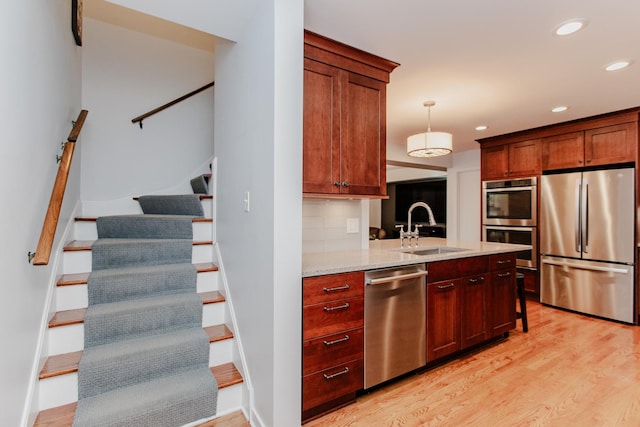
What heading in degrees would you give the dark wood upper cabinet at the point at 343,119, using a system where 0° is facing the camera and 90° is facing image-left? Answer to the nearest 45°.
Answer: approximately 315°

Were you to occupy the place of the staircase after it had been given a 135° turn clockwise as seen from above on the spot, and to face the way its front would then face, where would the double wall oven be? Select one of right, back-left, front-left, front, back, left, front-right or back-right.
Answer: back-right

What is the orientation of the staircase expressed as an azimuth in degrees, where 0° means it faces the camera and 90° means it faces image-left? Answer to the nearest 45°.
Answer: approximately 0°

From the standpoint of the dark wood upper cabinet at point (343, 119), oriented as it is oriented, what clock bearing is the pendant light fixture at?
The pendant light fixture is roughly at 9 o'clock from the dark wood upper cabinet.

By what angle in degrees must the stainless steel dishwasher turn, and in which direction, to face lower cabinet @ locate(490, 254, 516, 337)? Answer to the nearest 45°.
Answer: approximately 90° to its left

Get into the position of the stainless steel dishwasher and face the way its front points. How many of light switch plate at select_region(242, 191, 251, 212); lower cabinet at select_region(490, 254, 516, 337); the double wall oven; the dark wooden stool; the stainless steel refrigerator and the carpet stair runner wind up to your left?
4

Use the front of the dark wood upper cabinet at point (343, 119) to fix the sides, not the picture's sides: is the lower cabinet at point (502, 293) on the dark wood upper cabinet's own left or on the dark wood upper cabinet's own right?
on the dark wood upper cabinet's own left

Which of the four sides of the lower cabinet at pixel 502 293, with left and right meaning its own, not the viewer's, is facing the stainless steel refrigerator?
left
